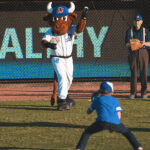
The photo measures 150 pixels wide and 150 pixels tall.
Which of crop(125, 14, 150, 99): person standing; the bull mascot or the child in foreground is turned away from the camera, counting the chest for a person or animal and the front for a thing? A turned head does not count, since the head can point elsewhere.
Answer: the child in foreground

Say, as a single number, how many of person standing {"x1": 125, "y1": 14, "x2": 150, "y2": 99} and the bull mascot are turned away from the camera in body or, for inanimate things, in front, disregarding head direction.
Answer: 0

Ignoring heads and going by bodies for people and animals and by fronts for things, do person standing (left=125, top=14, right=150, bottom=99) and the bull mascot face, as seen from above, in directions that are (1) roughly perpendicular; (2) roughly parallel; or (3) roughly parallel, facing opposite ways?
roughly parallel

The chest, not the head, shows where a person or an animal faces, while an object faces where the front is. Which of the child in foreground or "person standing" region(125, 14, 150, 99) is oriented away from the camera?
the child in foreground

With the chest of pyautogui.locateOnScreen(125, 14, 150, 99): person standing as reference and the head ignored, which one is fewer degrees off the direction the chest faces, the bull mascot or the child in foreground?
the child in foreground

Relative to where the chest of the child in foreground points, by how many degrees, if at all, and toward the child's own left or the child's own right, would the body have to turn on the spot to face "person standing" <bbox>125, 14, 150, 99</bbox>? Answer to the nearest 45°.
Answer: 0° — they already face them

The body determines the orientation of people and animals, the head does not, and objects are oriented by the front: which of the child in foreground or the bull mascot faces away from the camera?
the child in foreground

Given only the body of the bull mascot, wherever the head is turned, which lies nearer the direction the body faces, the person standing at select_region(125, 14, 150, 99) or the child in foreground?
the child in foreground

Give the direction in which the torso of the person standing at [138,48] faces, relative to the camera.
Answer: toward the camera

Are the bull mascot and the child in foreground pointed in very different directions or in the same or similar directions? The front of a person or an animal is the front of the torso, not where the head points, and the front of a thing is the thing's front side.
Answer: very different directions

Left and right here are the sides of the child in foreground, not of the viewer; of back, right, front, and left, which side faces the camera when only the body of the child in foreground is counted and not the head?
back

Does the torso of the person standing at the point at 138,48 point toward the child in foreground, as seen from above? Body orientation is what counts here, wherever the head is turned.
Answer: yes

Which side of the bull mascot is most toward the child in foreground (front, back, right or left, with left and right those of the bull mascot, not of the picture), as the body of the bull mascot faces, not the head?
front

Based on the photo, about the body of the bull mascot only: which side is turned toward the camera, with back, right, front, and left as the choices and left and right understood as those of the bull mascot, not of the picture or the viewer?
front

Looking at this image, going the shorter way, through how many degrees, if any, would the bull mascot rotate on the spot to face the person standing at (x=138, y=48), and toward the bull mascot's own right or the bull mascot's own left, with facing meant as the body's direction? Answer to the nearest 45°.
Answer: approximately 135° to the bull mascot's own left

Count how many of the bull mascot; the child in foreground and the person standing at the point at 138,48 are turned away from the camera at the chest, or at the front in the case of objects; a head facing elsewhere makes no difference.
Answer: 1
